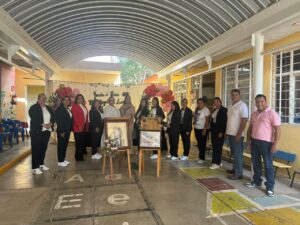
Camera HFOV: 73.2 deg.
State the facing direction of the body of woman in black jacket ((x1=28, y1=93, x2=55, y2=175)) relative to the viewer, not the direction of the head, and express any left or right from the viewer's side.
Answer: facing the viewer and to the right of the viewer

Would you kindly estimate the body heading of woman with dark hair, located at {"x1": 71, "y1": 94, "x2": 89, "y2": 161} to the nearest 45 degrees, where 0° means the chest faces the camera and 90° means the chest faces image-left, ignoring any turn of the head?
approximately 315°

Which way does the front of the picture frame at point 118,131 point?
toward the camera

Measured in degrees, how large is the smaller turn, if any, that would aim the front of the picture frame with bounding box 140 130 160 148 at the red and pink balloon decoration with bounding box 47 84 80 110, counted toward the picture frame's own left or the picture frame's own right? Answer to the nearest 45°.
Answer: approximately 135° to the picture frame's own right

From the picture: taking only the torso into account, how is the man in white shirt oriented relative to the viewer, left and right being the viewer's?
facing the viewer and to the left of the viewer

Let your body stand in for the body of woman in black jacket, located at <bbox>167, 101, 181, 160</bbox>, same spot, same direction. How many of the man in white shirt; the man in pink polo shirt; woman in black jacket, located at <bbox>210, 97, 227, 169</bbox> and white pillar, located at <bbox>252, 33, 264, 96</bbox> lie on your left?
4

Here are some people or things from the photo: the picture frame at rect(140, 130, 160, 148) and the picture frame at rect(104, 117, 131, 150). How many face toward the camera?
2

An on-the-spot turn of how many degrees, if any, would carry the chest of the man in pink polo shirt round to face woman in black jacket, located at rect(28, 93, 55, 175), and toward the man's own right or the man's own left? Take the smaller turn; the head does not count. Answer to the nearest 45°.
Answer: approximately 45° to the man's own right
